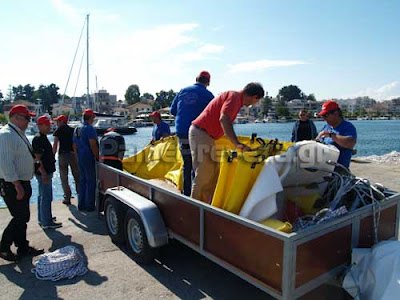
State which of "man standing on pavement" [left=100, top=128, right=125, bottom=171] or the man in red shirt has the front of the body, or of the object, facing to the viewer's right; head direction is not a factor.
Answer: the man in red shirt

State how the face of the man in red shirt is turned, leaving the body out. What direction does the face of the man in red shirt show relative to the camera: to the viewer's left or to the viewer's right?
to the viewer's right

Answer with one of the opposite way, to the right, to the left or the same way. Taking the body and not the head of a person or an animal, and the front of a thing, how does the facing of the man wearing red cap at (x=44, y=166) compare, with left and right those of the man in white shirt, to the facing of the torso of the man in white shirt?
the same way

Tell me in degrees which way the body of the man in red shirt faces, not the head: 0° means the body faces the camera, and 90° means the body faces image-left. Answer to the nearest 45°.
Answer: approximately 270°

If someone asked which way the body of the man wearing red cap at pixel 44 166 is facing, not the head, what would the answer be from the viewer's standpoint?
to the viewer's right

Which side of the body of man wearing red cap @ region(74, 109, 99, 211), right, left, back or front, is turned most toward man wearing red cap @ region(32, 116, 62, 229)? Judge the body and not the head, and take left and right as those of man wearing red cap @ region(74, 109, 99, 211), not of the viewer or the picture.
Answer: back

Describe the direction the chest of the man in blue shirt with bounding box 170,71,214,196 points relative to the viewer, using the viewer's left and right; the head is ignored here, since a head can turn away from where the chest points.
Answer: facing away from the viewer and to the right of the viewer

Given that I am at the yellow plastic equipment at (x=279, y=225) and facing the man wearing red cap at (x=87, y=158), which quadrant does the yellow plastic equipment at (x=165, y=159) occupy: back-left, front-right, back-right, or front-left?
front-right

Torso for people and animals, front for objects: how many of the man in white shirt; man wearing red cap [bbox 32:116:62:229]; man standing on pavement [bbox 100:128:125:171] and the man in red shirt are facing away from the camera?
1

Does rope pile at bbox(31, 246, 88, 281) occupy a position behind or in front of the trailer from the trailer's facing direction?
behind

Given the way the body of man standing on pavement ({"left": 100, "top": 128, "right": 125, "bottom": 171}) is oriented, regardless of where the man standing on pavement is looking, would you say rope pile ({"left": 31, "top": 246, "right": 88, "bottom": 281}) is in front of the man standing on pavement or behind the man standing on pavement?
behind
